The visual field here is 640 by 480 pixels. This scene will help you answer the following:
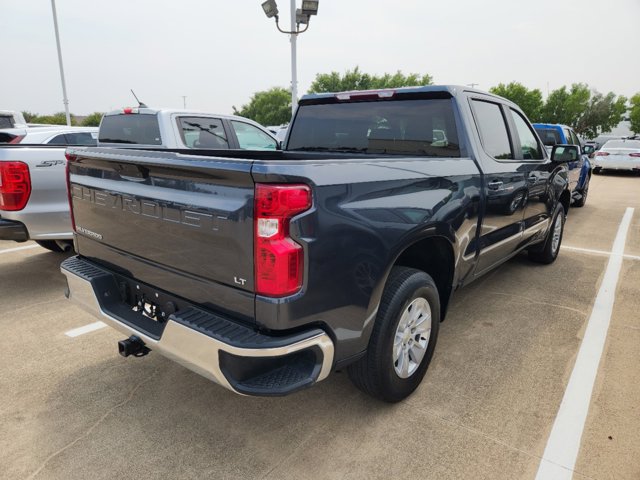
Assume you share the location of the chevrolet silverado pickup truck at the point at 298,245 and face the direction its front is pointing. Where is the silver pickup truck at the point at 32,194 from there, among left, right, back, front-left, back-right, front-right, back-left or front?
left

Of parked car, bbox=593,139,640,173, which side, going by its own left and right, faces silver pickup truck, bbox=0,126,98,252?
back

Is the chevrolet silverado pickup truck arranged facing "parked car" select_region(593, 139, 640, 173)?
yes

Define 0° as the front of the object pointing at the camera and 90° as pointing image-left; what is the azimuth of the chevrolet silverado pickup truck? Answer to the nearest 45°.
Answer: approximately 225°

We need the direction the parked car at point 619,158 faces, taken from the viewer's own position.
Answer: facing away from the viewer

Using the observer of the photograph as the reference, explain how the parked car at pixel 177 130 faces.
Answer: facing away from the viewer and to the right of the viewer

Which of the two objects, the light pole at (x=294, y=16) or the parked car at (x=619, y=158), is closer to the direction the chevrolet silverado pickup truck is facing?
the parked car

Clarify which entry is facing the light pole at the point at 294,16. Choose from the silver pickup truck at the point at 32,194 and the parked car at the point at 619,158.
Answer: the silver pickup truck

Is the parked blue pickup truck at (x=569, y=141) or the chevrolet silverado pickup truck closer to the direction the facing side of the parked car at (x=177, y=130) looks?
the parked blue pickup truck

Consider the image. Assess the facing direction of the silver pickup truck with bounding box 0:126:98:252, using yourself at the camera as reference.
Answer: facing away from the viewer and to the right of the viewer
